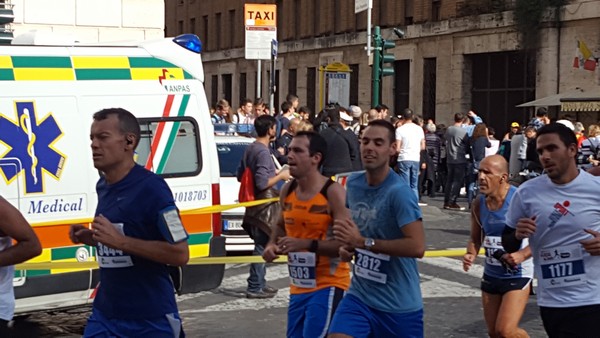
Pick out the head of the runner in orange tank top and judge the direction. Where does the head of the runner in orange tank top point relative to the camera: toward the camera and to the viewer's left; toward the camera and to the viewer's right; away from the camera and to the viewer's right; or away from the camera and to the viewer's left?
toward the camera and to the viewer's left

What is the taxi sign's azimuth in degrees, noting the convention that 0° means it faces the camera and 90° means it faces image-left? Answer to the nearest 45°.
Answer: approximately 0°

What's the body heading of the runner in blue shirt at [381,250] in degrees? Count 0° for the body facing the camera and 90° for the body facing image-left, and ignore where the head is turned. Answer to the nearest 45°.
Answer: approximately 45°

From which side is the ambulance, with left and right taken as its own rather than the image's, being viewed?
left

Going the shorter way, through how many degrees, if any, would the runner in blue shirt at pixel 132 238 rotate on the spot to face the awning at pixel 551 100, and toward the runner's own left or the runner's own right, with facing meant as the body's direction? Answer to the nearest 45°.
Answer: approximately 180°

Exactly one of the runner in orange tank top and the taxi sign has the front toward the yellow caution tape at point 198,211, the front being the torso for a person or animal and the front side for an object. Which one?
the taxi sign

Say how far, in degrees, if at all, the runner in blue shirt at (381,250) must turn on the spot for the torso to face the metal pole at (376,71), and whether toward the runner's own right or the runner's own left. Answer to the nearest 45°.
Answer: approximately 135° to the runner's own right

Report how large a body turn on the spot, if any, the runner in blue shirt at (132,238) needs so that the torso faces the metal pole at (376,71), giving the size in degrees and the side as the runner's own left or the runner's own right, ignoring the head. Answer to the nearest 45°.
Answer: approximately 135° to the runner's own right

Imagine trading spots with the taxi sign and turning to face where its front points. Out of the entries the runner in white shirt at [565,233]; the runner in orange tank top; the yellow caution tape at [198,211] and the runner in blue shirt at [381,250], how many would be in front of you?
4

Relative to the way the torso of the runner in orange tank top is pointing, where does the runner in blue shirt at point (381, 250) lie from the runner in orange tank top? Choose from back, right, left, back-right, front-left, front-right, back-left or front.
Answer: left

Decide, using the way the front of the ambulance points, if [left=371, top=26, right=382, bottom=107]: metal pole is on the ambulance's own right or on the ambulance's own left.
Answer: on the ambulance's own right
